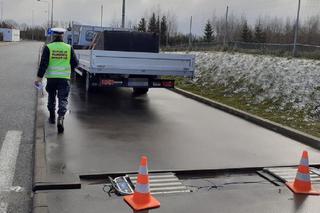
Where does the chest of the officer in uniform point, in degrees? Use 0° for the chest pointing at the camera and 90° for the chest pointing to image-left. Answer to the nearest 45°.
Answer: approximately 180°

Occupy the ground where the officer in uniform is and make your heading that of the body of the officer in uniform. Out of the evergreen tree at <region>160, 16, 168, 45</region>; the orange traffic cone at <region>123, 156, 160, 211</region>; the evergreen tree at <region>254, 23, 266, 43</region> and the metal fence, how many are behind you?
1

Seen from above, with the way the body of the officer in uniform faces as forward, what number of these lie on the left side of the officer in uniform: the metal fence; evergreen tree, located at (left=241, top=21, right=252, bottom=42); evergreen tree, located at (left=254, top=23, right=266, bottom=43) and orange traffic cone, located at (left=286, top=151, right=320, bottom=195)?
0

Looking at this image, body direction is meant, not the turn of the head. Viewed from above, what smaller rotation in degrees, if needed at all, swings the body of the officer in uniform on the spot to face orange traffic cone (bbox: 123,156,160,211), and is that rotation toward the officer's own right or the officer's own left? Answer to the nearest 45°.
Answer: approximately 180°

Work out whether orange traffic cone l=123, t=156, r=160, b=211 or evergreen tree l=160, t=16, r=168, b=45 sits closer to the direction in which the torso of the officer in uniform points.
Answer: the evergreen tree

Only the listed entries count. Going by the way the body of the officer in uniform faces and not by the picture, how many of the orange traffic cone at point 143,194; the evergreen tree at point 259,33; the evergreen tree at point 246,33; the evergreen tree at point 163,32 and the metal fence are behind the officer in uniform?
1

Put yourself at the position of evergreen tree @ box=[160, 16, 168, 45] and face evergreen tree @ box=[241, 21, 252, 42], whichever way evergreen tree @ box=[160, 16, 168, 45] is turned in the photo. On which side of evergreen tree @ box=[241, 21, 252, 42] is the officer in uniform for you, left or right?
right

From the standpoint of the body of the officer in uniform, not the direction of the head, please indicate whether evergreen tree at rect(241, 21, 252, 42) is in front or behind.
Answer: in front

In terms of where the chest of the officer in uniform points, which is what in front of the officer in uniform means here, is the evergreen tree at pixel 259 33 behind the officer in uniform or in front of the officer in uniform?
in front

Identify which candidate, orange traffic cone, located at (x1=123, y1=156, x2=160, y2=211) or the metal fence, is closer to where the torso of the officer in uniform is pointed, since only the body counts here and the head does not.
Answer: the metal fence

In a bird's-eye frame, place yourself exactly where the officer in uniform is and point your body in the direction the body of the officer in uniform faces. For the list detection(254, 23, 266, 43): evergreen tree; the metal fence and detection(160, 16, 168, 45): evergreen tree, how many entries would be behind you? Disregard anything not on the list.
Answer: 0

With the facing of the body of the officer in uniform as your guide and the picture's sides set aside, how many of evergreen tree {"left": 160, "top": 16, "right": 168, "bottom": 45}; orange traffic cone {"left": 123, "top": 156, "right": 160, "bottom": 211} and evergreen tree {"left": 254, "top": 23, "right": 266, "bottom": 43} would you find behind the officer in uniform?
1

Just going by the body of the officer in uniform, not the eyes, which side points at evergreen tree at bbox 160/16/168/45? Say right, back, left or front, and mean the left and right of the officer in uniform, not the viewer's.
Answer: front

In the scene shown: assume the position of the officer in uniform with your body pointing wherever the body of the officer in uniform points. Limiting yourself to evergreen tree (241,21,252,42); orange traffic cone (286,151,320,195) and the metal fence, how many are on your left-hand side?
0
